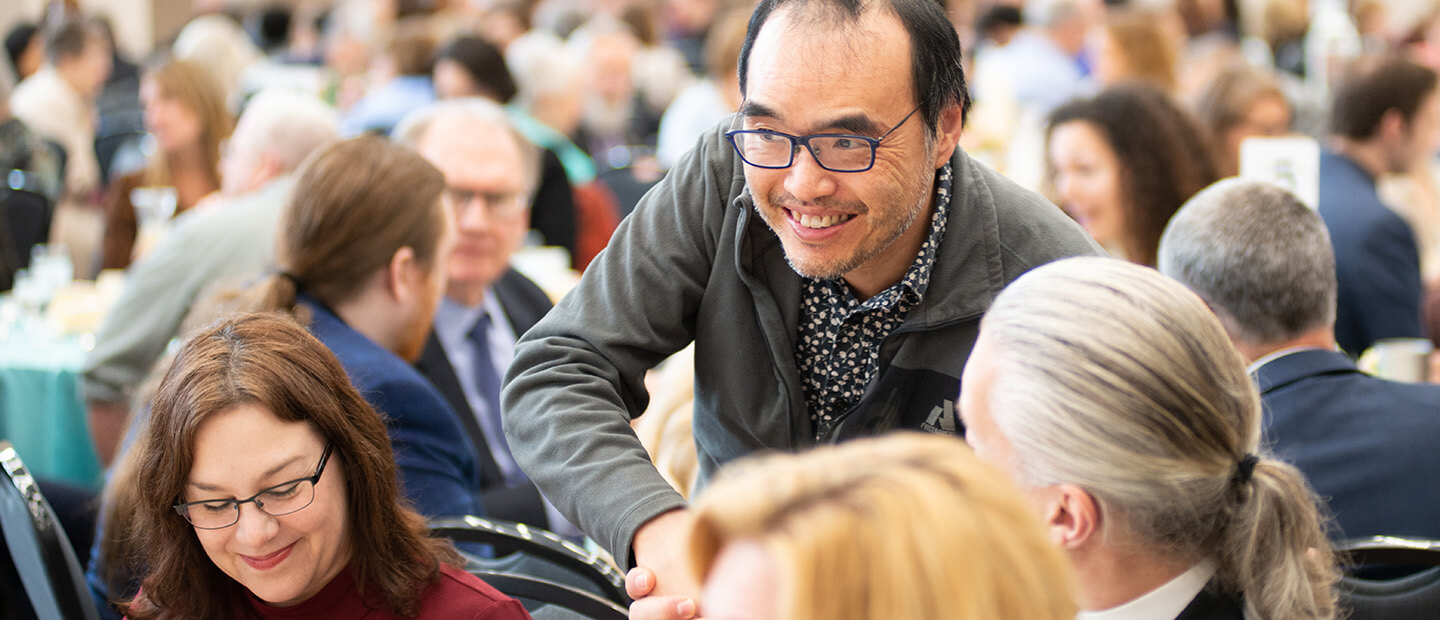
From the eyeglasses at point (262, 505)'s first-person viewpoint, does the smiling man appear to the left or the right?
on its left

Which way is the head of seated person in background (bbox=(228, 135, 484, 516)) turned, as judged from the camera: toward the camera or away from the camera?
away from the camera

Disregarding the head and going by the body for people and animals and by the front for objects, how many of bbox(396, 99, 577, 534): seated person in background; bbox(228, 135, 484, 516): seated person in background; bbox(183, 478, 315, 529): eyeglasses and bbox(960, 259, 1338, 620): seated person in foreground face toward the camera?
2

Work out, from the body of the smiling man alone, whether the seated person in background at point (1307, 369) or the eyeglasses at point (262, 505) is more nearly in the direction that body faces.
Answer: the eyeglasses

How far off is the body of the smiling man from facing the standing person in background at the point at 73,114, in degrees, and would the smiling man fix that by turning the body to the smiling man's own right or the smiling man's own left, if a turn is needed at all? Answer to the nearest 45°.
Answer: approximately 90° to the smiling man's own right

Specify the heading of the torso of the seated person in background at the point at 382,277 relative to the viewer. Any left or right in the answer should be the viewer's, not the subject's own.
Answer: facing away from the viewer and to the right of the viewer

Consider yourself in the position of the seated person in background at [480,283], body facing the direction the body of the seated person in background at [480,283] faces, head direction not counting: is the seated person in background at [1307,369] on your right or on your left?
on your left

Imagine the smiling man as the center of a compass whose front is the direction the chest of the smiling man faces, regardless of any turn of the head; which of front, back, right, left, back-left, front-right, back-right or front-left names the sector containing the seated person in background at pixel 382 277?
right

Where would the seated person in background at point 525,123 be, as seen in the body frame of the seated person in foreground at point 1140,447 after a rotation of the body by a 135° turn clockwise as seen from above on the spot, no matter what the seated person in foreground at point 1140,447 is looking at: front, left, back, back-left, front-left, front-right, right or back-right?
back-left

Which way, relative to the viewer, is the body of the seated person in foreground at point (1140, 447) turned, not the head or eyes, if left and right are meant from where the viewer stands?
facing away from the viewer and to the left of the viewer

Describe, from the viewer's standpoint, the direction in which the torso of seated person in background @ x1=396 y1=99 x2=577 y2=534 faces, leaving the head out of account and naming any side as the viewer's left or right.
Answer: facing the viewer

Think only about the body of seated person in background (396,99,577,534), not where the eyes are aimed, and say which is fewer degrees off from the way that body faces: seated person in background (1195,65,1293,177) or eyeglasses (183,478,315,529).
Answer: the eyeglasses

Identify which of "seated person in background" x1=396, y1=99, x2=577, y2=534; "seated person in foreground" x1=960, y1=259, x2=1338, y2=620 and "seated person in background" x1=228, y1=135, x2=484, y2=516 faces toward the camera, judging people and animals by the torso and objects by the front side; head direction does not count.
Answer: "seated person in background" x1=396, y1=99, x2=577, y2=534

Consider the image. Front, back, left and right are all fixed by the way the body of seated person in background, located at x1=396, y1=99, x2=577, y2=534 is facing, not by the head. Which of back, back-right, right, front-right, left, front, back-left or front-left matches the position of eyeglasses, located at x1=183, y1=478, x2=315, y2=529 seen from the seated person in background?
front

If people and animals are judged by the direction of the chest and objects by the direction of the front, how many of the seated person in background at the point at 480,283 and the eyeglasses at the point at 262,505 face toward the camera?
2

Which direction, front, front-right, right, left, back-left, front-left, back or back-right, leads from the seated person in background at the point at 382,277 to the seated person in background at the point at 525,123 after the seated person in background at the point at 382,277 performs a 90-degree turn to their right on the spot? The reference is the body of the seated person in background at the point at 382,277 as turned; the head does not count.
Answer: back-left
